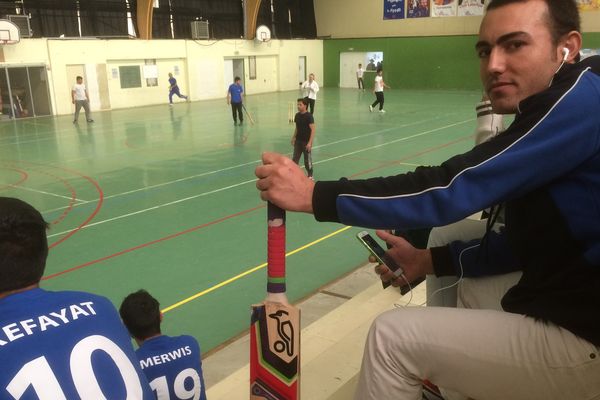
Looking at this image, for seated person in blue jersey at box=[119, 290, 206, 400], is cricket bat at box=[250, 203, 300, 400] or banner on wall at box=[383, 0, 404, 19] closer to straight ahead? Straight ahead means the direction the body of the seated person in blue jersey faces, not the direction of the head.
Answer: the banner on wall

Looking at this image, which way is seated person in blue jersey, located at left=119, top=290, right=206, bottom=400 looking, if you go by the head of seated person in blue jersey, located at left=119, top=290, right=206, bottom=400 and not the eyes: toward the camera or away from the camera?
away from the camera

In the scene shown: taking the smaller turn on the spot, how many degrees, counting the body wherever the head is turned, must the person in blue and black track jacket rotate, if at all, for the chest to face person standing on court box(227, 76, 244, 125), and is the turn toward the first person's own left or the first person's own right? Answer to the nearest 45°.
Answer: approximately 45° to the first person's own right

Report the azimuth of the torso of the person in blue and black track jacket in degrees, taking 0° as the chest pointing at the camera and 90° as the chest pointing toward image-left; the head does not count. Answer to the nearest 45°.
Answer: approximately 90°

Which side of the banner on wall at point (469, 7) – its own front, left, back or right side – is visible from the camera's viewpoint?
front

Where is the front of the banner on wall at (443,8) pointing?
toward the camera

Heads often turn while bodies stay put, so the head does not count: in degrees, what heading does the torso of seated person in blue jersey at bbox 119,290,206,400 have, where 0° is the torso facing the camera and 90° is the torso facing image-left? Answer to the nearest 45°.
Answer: approximately 135°

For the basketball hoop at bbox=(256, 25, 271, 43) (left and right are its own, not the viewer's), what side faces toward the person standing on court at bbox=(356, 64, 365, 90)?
left

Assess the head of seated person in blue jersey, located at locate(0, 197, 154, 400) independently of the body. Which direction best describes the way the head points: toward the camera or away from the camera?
away from the camera

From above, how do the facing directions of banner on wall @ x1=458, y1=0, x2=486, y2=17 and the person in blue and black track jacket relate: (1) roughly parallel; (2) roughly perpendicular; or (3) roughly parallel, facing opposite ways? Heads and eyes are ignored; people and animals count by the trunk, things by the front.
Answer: roughly perpendicular

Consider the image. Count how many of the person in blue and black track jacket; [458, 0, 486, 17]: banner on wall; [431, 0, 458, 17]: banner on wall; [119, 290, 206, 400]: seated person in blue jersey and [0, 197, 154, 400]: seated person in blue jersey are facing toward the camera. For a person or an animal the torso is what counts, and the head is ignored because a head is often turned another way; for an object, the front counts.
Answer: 2
